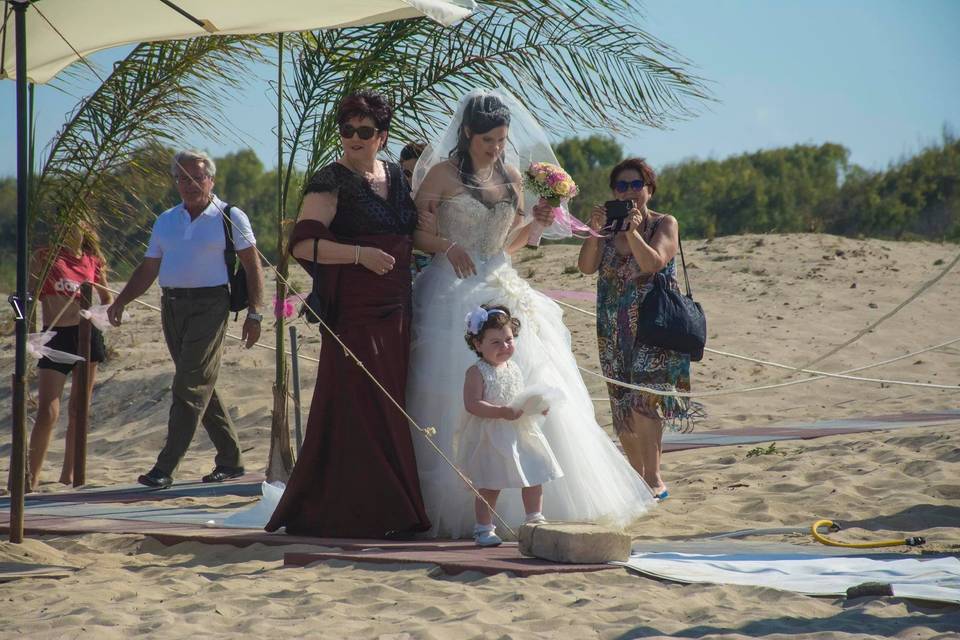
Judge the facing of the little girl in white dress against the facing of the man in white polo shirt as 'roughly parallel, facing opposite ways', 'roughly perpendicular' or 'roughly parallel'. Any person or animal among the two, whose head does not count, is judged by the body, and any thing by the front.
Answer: roughly perpendicular

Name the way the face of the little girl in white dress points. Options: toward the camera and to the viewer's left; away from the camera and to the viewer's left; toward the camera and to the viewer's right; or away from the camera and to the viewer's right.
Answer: toward the camera and to the viewer's right

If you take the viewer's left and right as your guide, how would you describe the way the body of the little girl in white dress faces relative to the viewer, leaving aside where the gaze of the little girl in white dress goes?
facing the viewer and to the right of the viewer

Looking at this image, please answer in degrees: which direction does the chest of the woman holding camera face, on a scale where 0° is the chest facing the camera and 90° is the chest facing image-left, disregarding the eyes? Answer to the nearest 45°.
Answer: approximately 45°

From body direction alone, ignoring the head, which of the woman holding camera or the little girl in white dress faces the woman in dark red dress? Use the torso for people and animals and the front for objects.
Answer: the woman holding camera

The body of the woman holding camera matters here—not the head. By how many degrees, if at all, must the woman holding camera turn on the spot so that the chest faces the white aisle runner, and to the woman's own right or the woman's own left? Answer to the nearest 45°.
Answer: approximately 45° to the woman's own left
